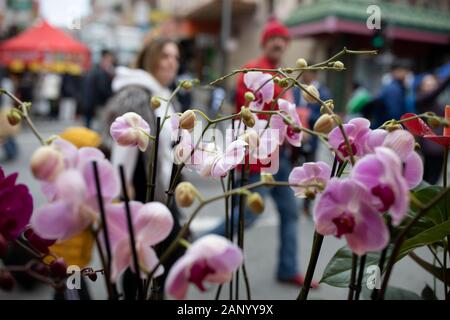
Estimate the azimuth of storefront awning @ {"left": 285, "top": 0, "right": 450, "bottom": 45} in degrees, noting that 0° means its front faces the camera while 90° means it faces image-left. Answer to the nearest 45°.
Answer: approximately 45°

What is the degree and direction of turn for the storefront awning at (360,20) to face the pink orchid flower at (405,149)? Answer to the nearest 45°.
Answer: approximately 45° to its left

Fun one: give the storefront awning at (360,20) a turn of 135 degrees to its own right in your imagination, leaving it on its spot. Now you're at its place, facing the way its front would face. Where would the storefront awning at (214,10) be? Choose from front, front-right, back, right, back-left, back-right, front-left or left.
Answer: front-left

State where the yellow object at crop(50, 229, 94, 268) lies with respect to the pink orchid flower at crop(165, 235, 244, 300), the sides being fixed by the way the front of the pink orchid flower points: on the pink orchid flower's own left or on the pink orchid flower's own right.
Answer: on the pink orchid flower's own right
